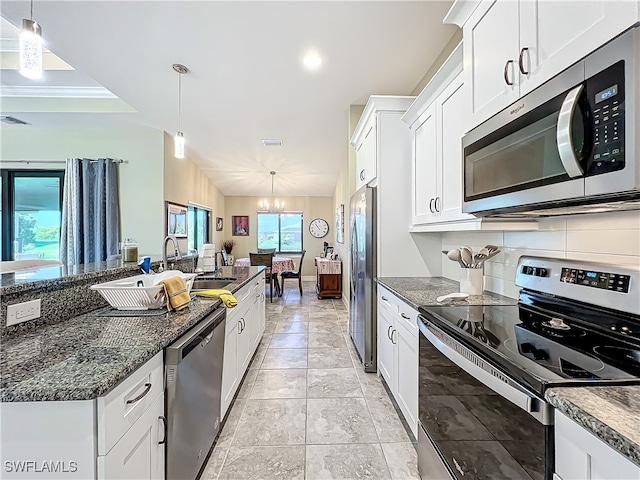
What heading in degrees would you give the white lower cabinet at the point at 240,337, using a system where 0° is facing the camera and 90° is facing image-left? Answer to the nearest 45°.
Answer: approximately 270°

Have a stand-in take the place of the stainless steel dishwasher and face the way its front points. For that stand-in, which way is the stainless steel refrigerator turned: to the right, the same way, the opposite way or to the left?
the opposite way

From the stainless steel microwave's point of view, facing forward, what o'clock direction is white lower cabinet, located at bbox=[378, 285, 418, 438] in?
The white lower cabinet is roughly at 3 o'clock from the stainless steel microwave.

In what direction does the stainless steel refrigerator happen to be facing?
to the viewer's left

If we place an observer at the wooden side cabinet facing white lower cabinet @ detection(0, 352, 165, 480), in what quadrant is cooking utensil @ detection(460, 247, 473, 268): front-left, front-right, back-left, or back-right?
front-left

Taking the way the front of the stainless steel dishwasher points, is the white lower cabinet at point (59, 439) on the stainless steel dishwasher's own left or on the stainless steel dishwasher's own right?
on the stainless steel dishwasher's own right

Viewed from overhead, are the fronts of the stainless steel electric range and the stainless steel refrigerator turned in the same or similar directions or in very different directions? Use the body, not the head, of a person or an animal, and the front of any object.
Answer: same or similar directions

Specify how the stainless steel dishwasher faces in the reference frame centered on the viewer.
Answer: facing the viewer and to the right of the viewer

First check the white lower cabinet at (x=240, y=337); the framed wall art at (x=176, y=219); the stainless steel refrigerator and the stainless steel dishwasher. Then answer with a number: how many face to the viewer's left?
1

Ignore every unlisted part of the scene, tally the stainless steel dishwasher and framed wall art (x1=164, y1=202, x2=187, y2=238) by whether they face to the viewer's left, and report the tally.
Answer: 0

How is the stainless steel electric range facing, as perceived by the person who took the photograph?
facing the viewer and to the left of the viewer

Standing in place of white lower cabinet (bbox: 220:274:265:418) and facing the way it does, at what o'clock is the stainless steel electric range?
The stainless steel electric range is roughly at 2 o'clock from the white lower cabinet.

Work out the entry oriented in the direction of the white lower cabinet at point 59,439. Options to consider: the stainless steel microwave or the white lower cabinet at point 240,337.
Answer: the stainless steel microwave

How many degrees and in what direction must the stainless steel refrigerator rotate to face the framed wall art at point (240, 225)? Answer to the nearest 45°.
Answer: approximately 45° to its right

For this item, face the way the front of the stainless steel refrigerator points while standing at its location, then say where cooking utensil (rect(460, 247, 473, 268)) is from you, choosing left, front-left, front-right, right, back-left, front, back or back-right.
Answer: back-left
